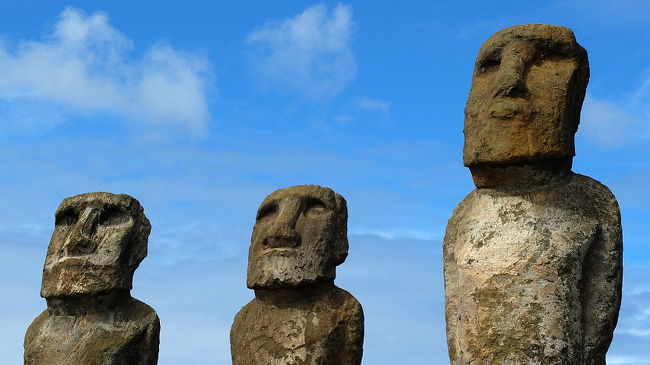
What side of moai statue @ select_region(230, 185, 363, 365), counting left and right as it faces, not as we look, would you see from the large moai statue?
left

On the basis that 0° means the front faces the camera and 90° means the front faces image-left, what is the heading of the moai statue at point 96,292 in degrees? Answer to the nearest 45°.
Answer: approximately 45°

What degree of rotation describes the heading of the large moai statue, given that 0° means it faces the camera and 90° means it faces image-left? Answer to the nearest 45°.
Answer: approximately 45°

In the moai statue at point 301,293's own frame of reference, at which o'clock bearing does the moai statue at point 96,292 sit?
the moai statue at point 96,292 is roughly at 2 o'clock from the moai statue at point 301,293.

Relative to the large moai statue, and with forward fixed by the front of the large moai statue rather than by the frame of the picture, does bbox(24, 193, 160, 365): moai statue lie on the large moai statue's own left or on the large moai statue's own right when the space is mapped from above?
on the large moai statue's own right

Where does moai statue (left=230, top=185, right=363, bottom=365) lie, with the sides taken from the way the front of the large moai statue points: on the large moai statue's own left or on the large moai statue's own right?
on the large moai statue's own right

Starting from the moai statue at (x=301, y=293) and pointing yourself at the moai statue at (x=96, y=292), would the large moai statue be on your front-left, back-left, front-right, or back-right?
back-left

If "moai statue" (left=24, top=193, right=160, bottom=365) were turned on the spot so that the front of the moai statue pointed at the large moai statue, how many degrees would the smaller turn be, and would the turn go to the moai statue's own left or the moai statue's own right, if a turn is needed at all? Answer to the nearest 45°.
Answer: approximately 90° to the moai statue's own left
